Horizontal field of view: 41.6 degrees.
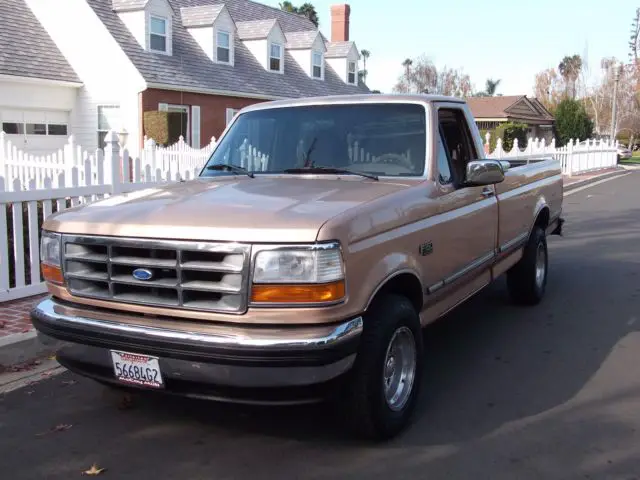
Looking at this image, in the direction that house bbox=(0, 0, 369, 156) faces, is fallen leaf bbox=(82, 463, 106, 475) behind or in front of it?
in front

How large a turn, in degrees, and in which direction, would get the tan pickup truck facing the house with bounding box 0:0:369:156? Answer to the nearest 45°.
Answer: approximately 135° to its right

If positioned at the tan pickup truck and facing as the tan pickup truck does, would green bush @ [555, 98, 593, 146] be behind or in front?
behind

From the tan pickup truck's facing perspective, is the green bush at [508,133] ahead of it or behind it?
behind

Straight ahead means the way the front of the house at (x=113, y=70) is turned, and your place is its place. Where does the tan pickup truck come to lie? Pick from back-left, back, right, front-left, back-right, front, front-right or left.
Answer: front-right

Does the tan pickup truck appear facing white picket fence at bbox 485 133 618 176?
no

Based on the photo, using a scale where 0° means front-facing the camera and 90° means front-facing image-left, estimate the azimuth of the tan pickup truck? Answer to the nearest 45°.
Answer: approximately 45°

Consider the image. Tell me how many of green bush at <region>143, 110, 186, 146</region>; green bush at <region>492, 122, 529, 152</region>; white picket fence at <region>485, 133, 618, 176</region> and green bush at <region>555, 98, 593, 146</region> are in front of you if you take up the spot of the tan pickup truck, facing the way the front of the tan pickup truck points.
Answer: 0

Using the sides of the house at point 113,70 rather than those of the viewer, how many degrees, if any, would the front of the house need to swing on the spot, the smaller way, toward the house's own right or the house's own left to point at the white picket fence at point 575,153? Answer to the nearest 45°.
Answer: approximately 45° to the house's own left

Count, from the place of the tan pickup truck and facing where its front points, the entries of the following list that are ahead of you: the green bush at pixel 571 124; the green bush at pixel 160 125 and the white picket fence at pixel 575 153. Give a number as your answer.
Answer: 0

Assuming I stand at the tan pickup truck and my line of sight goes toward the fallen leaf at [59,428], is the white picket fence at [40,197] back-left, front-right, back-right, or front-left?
front-right

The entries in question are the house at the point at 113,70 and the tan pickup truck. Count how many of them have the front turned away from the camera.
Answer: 0

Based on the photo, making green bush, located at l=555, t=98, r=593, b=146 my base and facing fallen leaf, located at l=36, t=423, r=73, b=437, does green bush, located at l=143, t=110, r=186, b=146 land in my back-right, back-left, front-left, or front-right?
front-right

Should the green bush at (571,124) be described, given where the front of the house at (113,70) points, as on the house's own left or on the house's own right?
on the house's own left

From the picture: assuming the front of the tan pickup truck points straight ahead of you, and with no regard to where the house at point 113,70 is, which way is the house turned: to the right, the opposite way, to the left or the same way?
to the left

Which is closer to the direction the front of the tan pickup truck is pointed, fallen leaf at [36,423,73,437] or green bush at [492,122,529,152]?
the fallen leaf

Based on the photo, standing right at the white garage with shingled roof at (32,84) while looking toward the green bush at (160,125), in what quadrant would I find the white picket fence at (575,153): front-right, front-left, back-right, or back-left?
front-left

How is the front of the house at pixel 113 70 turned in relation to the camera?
facing the viewer and to the right of the viewer

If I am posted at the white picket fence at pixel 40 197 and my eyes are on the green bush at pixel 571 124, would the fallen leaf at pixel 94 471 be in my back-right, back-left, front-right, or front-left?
back-right
